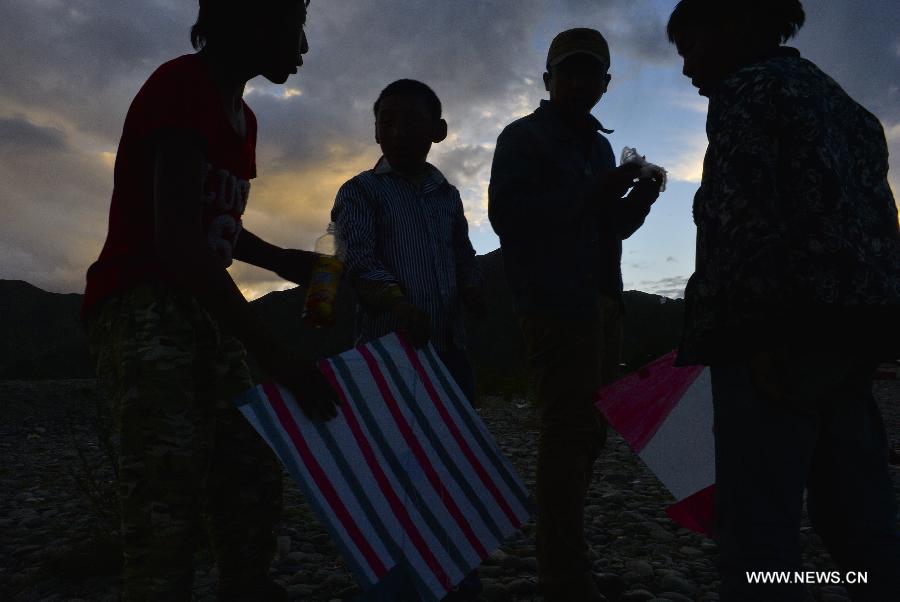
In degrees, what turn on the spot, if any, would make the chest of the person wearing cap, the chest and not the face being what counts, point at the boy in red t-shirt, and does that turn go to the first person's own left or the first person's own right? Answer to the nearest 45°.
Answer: approximately 90° to the first person's own right

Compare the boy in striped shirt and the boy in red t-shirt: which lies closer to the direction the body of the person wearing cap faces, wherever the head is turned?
the boy in red t-shirt

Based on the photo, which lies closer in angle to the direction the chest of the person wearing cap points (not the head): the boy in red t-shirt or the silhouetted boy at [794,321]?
the silhouetted boy

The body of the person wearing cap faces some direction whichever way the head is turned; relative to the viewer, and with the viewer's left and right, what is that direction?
facing the viewer and to the right of the viewer

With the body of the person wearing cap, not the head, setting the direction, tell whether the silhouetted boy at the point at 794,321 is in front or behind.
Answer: in front

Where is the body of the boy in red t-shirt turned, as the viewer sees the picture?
to the viewer's right

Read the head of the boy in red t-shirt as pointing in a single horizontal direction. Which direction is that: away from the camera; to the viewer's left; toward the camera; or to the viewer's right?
to the viewer's right

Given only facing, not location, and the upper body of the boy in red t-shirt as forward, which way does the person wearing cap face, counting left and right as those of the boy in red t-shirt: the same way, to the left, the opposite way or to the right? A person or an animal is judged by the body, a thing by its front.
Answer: to the right

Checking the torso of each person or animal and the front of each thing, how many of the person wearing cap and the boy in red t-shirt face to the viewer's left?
0

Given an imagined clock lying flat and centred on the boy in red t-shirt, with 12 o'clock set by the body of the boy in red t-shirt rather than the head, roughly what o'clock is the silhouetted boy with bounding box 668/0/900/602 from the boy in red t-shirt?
The silhouetted boy is roughly at 1 o'clock from the boy in red t-shirt.

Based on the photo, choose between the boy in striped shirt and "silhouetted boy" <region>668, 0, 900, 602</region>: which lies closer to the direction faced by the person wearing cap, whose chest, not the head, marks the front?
the silhouetted boy

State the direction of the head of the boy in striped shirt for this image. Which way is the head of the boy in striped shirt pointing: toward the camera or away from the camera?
toward the camera

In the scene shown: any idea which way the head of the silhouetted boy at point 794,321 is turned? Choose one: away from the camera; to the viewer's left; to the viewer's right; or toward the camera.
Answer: to the viewer's left
